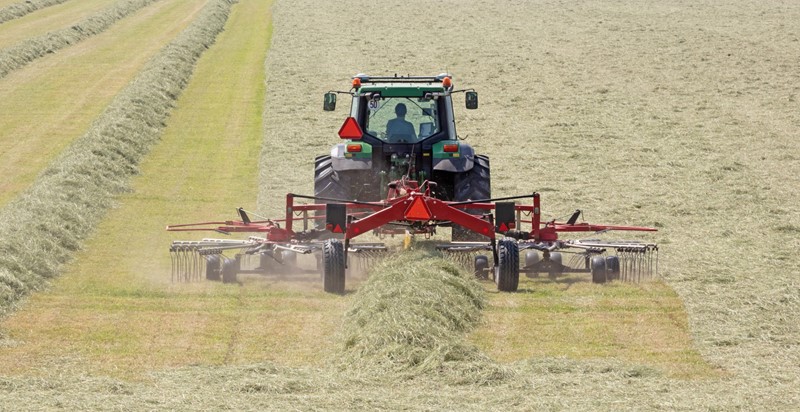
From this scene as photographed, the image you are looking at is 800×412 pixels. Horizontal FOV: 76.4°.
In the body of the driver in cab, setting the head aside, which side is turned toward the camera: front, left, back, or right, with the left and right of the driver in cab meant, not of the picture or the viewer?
back

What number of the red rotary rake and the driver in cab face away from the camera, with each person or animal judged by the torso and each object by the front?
2

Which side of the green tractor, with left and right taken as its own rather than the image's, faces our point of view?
back

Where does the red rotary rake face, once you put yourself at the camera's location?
facing away from the viewer

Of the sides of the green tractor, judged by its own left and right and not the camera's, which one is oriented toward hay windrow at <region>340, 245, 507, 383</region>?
back

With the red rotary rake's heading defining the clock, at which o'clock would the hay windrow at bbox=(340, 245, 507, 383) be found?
The hay windrow is roughly at 6 o'clock from the red rotary rake.

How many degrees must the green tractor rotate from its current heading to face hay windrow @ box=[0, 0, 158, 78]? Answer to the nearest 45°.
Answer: approximately 45° to its left
